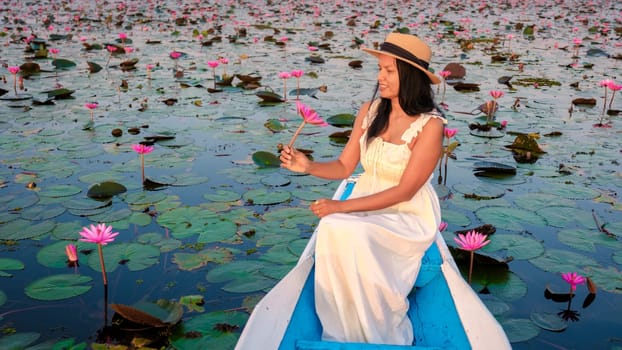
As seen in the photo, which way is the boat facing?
away from the camera

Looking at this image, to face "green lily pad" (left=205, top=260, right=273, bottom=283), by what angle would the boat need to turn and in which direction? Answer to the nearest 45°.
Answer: approximately 45° to its left

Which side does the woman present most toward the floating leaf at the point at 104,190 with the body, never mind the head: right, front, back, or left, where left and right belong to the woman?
right

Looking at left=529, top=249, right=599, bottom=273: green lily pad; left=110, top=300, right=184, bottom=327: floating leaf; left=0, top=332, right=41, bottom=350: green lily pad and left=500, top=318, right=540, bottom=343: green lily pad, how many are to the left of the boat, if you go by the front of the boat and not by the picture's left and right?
2

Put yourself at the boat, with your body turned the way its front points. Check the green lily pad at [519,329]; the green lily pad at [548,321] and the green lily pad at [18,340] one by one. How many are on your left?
1

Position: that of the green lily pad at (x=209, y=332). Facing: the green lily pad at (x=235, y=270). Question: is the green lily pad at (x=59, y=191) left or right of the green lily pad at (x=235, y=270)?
left

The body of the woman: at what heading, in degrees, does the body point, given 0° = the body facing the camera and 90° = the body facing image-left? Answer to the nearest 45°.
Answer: approximately 45°
